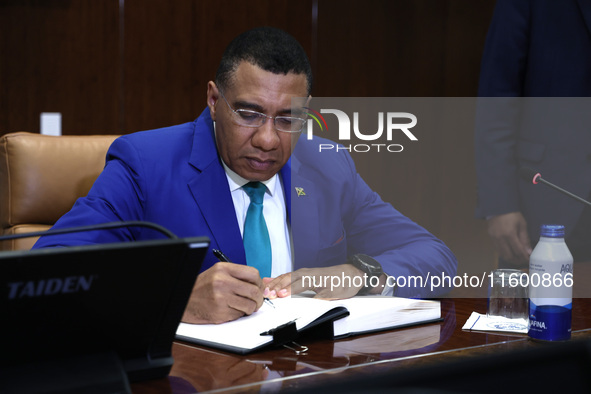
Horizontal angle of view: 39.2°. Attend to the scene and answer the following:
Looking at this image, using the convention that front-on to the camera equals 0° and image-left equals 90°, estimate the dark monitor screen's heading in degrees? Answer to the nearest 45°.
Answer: approximately 135°

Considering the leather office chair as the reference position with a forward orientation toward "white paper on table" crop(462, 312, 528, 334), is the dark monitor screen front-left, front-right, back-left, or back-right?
front-right

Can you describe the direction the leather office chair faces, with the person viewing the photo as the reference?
facing the viewer and to the right of the viewer

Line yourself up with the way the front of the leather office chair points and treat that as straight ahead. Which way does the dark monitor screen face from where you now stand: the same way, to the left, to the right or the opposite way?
the opposite way

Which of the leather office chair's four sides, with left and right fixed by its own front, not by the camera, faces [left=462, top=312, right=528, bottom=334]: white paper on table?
front
